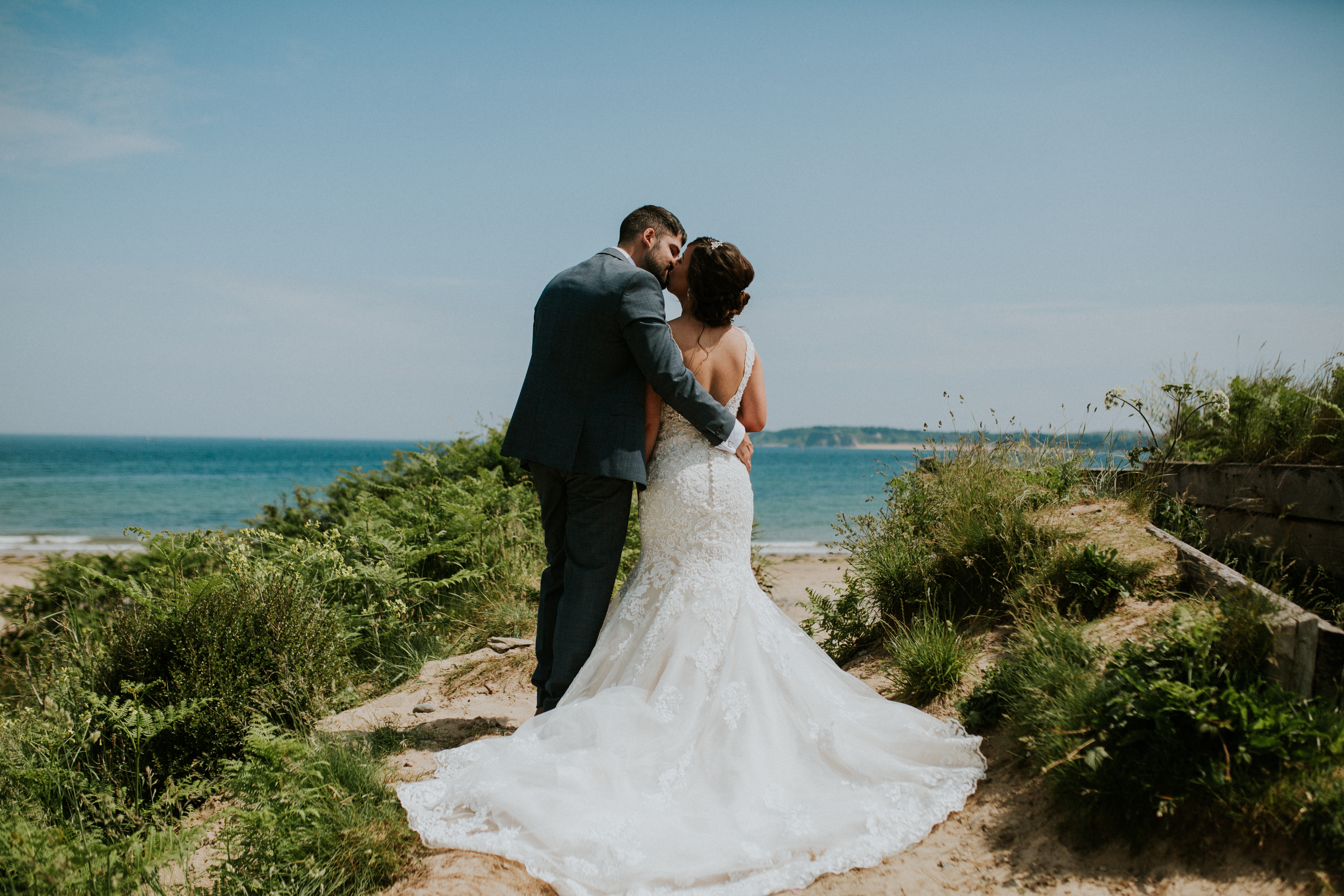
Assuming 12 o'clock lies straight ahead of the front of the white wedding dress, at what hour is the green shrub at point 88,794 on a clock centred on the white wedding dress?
The green shrub is roughly at 9 o'clock from the white wedding dress.

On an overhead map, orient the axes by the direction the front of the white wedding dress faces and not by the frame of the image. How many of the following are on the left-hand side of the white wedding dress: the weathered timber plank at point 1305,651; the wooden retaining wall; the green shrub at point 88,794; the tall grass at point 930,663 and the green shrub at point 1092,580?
1

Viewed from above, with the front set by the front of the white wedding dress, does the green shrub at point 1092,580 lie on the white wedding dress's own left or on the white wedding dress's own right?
on the white wedding dress's own right

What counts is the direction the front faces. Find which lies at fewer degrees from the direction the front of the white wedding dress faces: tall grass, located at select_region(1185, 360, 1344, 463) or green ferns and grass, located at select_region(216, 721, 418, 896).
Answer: the tall grass

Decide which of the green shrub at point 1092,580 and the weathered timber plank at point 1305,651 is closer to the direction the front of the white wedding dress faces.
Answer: the green shrub

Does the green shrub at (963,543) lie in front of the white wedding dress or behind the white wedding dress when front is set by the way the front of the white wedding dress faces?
in front

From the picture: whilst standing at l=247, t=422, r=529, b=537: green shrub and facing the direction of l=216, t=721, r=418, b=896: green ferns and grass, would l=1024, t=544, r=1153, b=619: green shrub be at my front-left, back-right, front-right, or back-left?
front-left

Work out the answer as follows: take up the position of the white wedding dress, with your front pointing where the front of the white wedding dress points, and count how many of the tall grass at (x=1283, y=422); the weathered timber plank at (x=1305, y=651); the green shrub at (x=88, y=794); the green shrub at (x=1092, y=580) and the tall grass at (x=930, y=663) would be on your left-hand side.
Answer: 1

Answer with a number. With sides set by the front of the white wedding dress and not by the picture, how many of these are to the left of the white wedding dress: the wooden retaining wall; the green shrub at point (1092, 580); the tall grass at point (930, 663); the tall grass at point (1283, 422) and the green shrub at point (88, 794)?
1

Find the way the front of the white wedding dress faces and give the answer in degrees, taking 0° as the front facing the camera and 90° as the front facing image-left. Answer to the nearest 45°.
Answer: approximately 180°

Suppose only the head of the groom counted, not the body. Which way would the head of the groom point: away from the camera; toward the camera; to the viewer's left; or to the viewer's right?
to the viewer's right
